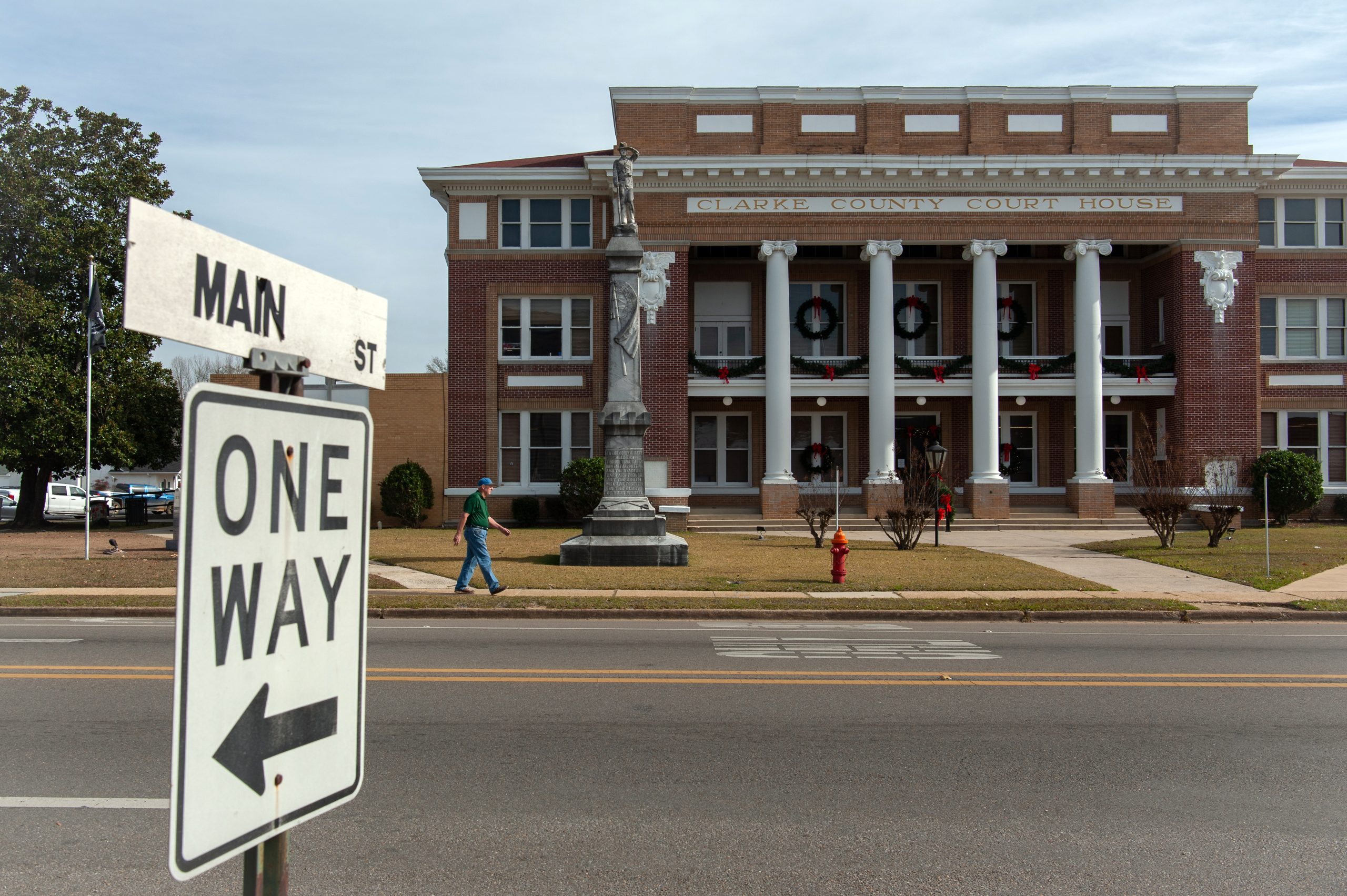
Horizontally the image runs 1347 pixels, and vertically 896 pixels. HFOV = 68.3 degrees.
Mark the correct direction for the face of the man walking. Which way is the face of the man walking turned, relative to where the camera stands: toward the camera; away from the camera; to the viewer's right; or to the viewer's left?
to the viewer's right

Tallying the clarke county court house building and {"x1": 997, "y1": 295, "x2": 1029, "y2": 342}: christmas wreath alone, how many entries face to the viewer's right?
0

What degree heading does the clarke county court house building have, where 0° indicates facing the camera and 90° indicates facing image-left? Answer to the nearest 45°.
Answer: approximately 0°

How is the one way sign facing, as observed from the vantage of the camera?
facing the viewer and to the right of the viewer

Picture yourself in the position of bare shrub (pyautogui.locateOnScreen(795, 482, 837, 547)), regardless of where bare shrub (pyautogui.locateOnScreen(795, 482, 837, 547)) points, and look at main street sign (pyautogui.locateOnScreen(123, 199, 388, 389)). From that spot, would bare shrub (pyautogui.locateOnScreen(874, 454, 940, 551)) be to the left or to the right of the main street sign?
left

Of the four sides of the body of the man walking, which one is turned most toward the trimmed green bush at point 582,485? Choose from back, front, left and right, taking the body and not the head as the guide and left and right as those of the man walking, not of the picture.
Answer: left

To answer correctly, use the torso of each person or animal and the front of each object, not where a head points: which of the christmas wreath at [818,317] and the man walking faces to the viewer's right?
the man walking

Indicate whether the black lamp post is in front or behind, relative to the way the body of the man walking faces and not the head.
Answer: in front

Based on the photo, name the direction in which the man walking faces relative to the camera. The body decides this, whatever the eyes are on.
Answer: to the viewer's right

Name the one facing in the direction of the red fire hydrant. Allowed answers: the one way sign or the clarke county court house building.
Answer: the clarke county court house building

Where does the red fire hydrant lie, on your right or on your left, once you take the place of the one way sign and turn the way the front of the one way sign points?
on your left
